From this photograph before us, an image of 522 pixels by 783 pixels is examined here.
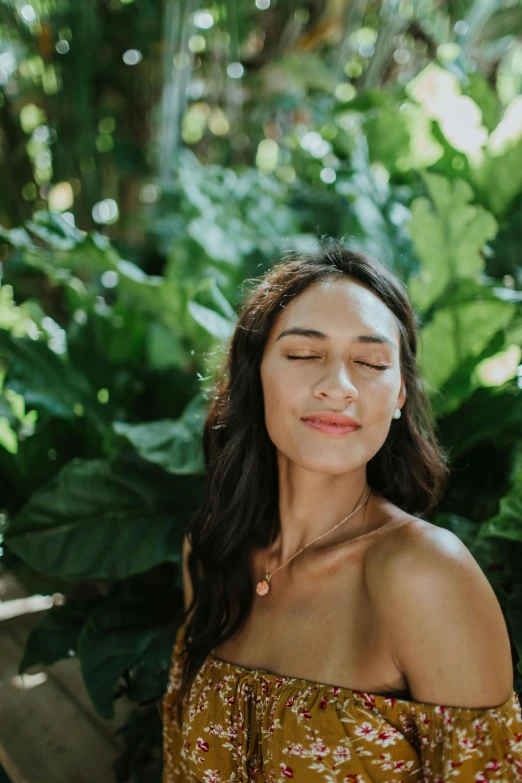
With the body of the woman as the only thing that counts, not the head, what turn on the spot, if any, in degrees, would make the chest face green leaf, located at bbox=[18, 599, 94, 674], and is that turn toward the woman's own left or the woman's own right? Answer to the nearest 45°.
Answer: approximately 90° to the woman's own right

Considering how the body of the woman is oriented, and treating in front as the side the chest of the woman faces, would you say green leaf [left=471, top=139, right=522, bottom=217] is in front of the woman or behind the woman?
behind

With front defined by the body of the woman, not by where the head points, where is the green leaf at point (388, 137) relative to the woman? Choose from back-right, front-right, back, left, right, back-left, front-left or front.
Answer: back-right

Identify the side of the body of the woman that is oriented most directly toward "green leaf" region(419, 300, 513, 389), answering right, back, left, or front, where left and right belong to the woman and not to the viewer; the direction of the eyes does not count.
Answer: back

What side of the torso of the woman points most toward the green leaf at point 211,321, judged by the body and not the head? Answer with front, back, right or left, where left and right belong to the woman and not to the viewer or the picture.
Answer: right

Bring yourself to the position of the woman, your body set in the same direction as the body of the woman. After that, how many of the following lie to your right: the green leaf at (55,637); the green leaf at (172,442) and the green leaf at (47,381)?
3

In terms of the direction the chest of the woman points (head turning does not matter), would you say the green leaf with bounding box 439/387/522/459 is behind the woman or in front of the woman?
behind

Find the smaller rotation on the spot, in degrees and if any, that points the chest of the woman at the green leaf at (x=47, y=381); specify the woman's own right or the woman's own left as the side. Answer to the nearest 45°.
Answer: approximately 90° to the woman's own right

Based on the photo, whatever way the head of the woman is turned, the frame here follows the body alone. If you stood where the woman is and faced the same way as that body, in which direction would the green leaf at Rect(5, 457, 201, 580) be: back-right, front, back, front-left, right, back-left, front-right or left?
right
